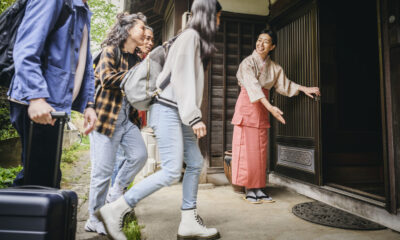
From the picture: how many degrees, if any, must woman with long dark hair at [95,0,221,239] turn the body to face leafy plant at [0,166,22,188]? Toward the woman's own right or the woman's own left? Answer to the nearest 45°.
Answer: approximately 135° to the woman's own left

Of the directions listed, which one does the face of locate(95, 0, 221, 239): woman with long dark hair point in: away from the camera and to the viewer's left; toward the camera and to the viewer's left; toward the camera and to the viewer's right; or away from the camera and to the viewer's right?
away from the camera and to the viewer's right

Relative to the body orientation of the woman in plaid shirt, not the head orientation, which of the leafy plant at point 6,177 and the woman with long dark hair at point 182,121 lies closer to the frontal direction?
the woman with long dark hair

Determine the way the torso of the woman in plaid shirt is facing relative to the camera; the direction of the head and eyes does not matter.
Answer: to the viewer's right

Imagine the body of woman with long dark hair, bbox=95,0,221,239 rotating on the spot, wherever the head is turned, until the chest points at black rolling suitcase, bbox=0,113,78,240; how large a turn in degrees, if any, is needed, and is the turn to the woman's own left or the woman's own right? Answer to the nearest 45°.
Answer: approximately 135° to the woman's own right

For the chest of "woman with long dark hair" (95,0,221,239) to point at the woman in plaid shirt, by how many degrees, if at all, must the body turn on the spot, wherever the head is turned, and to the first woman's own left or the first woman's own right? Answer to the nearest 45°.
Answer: approximately 135° to the first woman's own left

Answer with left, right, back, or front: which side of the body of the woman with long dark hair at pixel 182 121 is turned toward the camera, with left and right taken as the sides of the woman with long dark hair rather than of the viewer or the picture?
right

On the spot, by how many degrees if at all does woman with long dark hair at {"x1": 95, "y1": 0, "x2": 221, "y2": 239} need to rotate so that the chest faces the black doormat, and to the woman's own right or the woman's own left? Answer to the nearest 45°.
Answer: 0° — they already face it

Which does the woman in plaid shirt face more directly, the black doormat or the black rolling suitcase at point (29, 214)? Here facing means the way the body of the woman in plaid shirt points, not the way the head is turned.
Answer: the black doormat

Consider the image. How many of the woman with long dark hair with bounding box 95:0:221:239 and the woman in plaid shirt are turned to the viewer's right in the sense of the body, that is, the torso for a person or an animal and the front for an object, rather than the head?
2

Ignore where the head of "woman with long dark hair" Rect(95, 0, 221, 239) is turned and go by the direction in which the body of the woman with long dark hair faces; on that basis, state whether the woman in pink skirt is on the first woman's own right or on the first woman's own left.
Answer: on the first woman's own left
